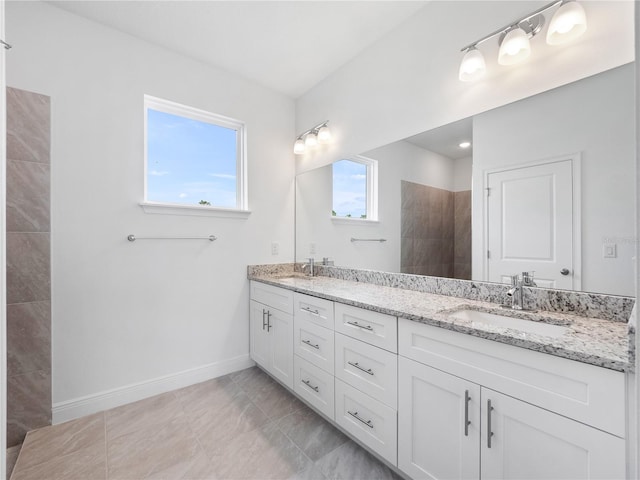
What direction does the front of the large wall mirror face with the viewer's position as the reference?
facing the viewer and to the left of the viewer

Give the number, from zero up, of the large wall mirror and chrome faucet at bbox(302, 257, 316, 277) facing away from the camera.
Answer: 0

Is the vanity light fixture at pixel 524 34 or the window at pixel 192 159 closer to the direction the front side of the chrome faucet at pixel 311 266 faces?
the window

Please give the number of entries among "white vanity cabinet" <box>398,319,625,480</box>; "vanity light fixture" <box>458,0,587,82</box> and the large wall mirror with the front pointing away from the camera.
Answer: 0

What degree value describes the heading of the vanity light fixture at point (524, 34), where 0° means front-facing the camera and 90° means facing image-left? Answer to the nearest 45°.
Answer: approximately 45°

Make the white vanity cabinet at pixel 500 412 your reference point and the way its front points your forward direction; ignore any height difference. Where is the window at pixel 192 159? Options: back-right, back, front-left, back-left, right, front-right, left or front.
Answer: front-right

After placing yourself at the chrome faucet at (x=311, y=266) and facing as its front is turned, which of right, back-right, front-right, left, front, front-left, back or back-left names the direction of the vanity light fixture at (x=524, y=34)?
left

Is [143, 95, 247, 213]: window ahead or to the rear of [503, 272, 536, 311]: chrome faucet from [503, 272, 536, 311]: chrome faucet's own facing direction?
ahead

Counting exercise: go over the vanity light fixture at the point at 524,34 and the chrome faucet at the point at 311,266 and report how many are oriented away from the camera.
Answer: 0

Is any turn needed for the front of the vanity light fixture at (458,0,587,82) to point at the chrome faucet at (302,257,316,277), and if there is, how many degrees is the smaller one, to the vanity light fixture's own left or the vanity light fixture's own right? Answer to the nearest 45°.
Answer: approximately 45° to the vanity light fixture's own right
